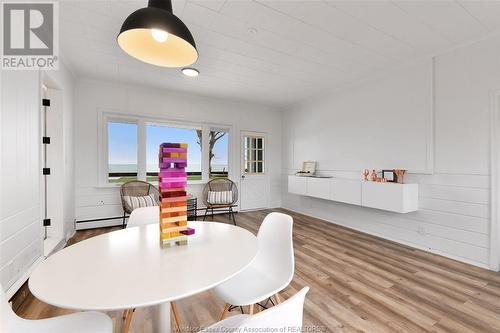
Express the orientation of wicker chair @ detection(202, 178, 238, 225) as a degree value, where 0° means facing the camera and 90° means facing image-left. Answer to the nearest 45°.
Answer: approximately 0°

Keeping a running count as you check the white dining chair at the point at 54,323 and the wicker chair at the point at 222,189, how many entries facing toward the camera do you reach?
1

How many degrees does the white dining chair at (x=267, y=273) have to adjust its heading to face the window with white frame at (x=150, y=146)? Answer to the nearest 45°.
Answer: approximately 90° to its right

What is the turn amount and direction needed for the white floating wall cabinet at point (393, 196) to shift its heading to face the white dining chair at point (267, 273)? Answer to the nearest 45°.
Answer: approximately 45° to its left

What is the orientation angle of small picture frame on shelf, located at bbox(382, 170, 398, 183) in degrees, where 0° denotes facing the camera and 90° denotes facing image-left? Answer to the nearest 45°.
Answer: approximately 45°

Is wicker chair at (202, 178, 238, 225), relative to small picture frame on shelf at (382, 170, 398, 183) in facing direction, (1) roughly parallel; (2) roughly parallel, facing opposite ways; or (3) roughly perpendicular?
roughly perpendicular
